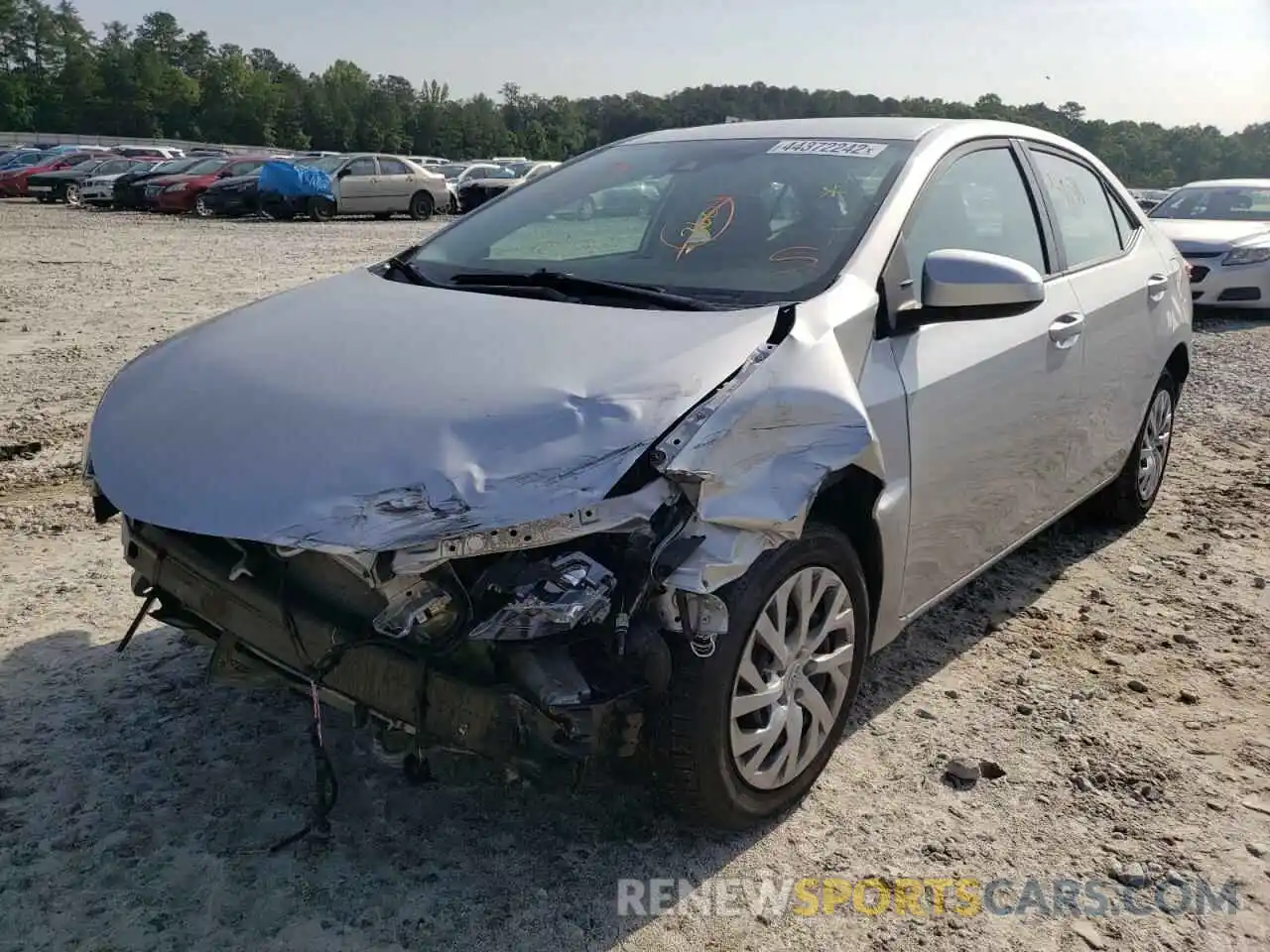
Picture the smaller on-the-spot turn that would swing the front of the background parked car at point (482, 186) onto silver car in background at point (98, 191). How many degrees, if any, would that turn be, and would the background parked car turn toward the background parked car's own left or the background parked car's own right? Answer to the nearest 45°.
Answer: approximately 45° to the background parked car's own right

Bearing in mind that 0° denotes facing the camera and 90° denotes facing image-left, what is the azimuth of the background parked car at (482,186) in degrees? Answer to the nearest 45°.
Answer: approximately 45°

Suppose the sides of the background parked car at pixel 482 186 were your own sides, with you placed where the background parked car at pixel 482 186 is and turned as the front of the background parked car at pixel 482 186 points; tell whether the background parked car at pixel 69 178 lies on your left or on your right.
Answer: on your right

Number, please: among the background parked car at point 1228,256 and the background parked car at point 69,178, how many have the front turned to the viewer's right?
0

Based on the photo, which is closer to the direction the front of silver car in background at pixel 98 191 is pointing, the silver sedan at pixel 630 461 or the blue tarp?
the silver sedan

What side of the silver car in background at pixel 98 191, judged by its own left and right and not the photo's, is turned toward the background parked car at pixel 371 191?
left

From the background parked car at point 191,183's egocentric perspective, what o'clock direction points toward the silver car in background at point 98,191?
The silver car in background is roughly at 3 o'clock from the background parked car.

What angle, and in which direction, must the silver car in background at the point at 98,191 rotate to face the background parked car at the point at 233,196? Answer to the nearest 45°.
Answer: approximately 90° to its left

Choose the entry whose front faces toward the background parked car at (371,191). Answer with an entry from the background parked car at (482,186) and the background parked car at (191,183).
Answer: the background parked car at (482,186)

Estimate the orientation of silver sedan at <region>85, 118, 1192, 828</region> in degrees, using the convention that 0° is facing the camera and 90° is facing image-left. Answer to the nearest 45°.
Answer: approximately 45°
